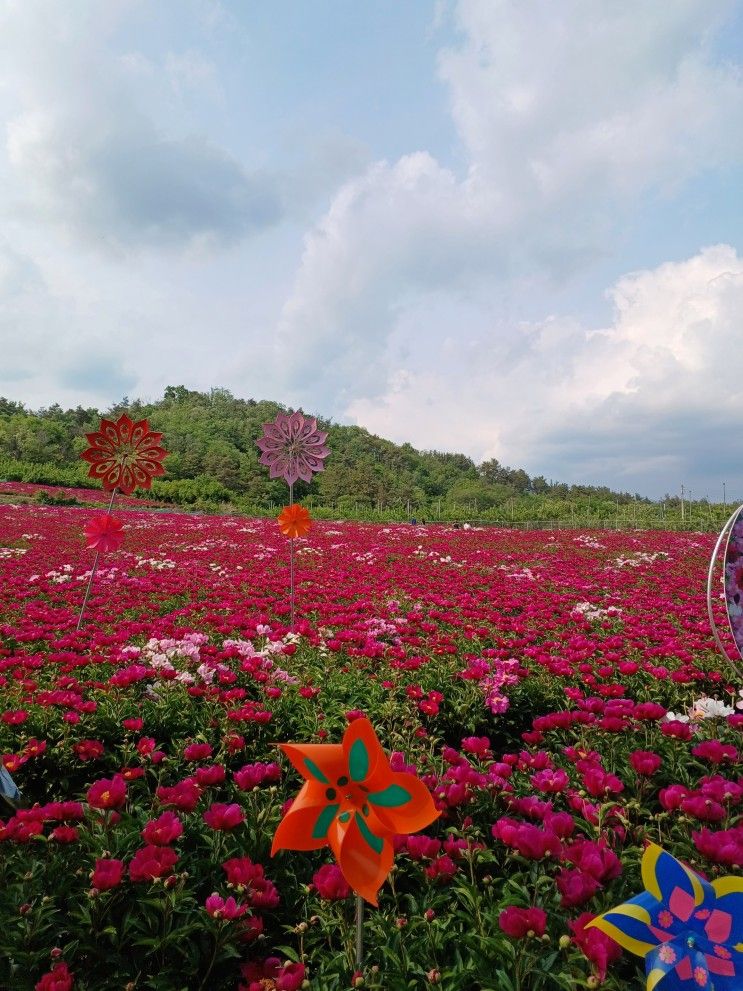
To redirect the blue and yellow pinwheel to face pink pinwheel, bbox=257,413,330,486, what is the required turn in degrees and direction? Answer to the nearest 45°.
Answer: approximately 135° to its right

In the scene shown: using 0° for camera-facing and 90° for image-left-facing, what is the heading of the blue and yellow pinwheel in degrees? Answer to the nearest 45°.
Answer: approximately 0°

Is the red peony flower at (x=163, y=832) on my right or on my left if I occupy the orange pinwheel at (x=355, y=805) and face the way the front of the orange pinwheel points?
on my right

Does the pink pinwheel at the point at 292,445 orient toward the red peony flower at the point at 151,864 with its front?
yes

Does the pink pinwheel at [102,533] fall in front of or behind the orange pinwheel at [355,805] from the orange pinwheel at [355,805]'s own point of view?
behind

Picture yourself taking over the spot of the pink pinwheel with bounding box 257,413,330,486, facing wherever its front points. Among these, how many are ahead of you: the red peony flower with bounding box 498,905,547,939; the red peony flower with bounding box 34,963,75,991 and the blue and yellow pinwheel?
3

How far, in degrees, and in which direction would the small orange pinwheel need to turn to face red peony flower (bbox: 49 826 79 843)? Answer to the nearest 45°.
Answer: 0° — it already faces it

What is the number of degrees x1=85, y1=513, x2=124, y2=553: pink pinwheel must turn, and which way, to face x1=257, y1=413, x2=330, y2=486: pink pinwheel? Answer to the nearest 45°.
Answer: approximately 90° to its left

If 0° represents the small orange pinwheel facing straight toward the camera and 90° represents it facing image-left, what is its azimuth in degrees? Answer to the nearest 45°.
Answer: approximately 0°

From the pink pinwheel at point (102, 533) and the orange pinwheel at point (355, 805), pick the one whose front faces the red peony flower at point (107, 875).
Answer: the pink pinwheel

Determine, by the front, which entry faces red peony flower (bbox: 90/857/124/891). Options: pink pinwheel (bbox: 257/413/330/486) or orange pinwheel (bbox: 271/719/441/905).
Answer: the pink pinwheel
